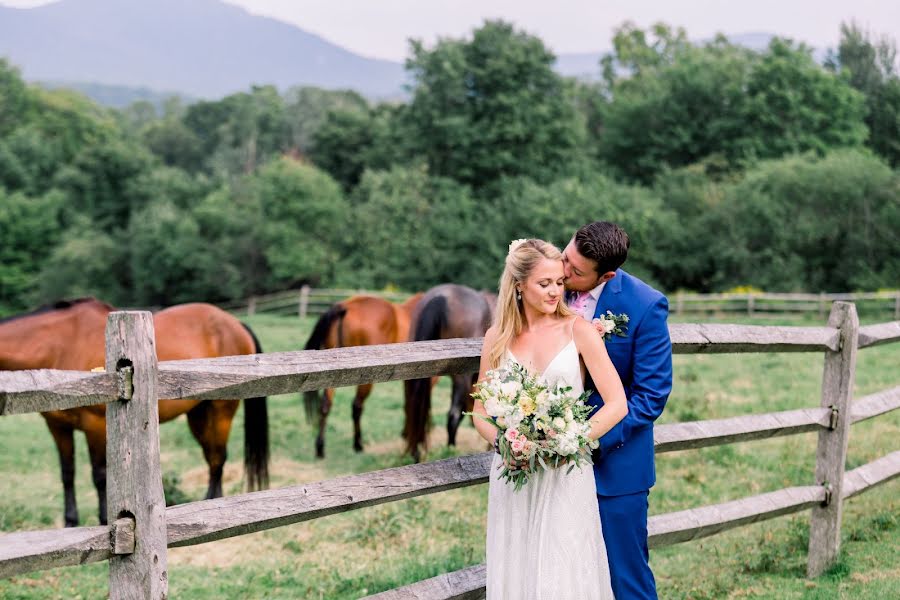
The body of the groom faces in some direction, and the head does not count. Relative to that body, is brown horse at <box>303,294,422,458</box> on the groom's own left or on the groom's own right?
on the groom's own right

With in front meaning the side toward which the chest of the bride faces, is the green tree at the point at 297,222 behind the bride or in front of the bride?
behind

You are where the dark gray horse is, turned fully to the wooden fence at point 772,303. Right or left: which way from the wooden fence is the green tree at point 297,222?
left

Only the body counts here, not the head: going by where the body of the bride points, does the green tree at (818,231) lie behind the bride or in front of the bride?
behind

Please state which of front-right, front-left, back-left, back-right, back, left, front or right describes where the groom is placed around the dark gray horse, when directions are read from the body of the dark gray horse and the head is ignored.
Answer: back-right

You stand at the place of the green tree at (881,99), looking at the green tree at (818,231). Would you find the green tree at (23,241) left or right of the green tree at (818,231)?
right

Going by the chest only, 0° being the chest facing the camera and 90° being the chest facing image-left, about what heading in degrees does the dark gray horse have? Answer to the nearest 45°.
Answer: approximately 225°

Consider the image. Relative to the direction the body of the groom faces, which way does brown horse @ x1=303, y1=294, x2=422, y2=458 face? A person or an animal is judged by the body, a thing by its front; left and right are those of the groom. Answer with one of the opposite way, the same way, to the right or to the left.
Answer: the opposite way

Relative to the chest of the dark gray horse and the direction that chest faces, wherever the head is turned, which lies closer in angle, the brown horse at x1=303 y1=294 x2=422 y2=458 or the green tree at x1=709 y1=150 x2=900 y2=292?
the green tree

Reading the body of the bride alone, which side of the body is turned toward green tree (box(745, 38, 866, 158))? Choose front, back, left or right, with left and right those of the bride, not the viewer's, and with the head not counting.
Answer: back

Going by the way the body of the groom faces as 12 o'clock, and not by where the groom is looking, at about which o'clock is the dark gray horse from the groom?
The dark gray horse is roughly at 4 o'clock from the groom.

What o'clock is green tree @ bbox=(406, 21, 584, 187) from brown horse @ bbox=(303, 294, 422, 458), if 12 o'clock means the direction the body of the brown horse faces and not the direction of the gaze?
The green tree is roughly at 11 o'clock from the brown horse.

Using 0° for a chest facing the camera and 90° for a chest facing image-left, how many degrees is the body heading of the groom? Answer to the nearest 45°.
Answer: approximately 45°
